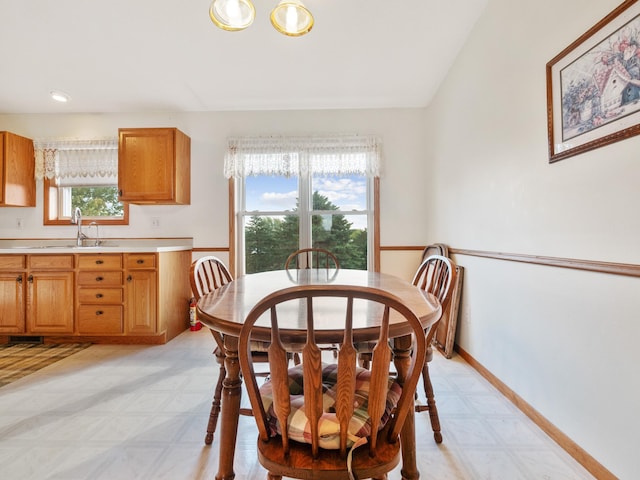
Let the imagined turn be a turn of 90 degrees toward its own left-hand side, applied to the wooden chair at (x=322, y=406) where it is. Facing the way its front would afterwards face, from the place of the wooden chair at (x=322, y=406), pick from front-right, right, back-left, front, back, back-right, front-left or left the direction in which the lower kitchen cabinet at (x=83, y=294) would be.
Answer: front-right

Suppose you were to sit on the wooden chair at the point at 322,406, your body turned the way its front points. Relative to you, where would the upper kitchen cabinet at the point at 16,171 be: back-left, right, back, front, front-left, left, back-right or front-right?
front-left

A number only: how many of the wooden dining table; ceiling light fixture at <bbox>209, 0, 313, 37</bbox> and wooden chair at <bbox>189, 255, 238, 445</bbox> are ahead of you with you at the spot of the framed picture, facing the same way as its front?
3

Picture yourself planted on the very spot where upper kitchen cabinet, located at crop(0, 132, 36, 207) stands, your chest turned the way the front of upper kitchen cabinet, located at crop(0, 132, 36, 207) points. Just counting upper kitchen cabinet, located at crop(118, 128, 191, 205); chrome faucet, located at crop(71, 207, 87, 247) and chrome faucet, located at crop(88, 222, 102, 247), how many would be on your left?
3

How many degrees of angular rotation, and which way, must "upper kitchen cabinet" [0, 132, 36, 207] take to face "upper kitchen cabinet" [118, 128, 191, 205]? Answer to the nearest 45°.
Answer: approximately 90° to its left

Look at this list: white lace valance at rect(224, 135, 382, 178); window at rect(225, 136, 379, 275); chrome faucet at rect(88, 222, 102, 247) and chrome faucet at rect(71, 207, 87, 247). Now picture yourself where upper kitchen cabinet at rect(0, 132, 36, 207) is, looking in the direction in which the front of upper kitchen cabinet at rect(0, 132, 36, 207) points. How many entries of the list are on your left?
4

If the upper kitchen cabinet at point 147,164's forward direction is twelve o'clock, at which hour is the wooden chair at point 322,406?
The wooden chair is roughly at 10 o'clock from the upper kitchen cabinet.

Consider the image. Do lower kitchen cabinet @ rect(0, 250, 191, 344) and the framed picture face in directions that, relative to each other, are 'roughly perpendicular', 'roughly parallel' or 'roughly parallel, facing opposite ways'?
roughly perpendicular

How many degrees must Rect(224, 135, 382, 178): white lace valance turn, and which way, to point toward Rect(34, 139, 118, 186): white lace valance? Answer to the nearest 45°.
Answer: approximately 90° to its right

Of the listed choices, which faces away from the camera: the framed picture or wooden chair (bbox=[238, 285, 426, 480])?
the wooden chair

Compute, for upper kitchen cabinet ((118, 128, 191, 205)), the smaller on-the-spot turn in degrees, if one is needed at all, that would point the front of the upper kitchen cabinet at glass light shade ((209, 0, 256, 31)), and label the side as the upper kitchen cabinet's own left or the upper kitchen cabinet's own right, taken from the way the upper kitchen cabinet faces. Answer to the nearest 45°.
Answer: approximately 45° to the upper kitchen cabinet's own left

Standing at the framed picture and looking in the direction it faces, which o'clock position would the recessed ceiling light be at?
The recessed ceiling light is roughly at 1 o'clock from the framed picture.

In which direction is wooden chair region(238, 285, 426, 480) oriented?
away from the camera

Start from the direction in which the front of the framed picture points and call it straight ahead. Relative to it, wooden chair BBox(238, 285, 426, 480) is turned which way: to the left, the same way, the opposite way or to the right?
to the right

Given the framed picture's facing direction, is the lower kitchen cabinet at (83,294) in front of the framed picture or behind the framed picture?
in front

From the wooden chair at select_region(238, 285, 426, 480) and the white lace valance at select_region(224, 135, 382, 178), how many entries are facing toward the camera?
1

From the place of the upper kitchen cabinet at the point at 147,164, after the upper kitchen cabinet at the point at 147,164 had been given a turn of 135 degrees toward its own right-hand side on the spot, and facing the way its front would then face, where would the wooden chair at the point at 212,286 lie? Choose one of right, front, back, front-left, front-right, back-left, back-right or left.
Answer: back

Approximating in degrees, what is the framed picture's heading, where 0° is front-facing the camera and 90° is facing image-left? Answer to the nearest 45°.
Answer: approximately 45°

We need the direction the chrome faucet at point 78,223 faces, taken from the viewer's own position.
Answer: facing the viewer and to the left of the viewer

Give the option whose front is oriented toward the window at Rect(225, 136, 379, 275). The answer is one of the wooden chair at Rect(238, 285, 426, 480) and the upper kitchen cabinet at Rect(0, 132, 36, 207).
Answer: the wooden chair

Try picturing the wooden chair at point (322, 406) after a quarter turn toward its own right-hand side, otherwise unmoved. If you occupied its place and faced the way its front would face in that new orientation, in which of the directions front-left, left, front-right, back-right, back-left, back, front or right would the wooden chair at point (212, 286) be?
back-left
